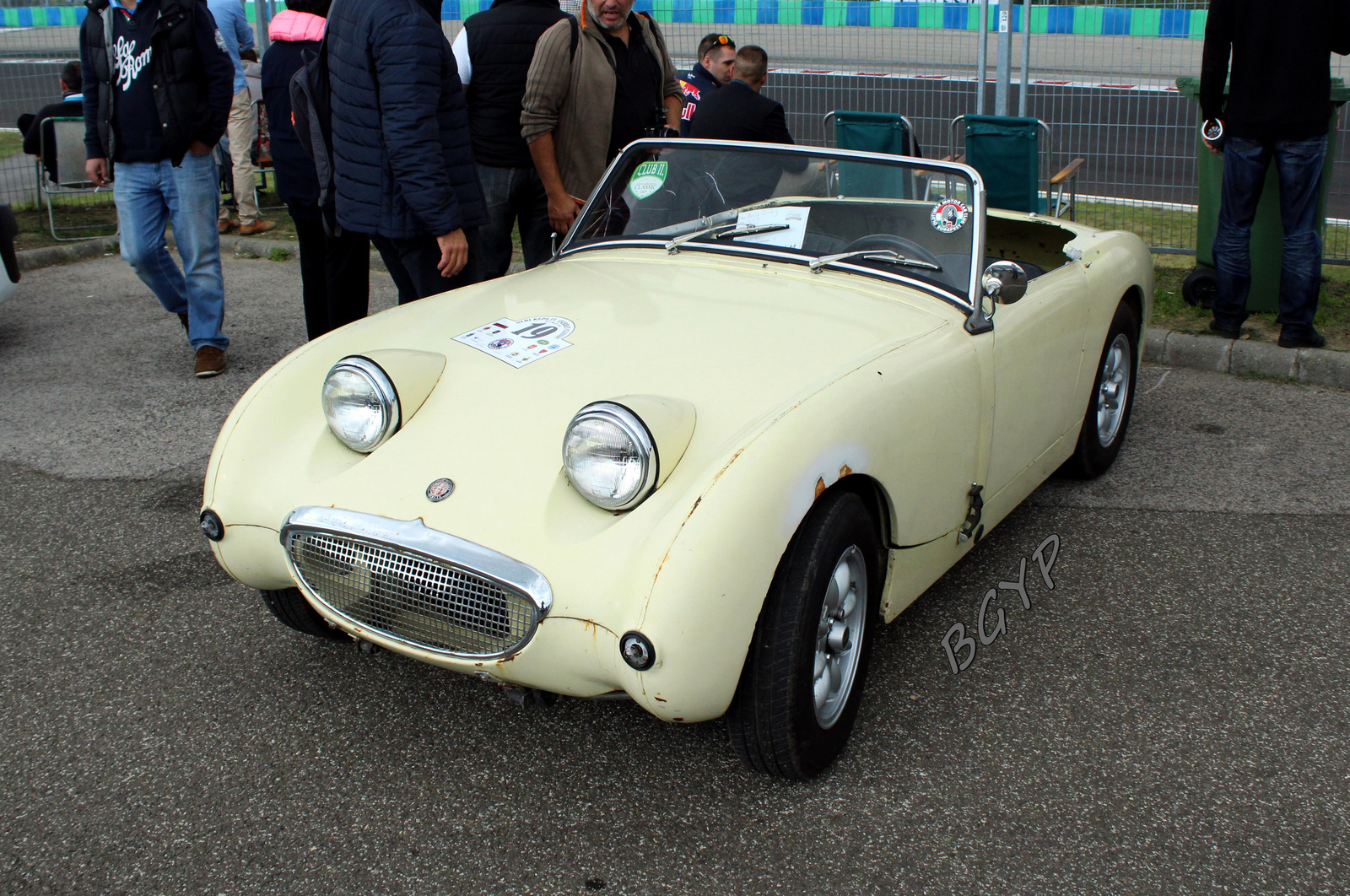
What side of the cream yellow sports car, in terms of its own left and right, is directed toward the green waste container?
back

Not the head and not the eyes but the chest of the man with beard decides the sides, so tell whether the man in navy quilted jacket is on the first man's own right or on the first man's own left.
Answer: on the first man's own right

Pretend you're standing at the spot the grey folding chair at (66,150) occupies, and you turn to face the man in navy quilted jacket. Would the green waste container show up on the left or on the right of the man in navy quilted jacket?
left

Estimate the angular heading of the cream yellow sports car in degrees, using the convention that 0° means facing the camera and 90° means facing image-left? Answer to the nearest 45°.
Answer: approximately 45°

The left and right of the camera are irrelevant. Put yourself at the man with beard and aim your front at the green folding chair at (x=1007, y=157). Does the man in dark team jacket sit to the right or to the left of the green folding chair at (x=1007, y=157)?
left

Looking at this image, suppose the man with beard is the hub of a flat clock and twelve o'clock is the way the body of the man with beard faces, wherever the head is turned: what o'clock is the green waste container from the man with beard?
The green waste container is roughly at 10 o'clock from the man with beard.

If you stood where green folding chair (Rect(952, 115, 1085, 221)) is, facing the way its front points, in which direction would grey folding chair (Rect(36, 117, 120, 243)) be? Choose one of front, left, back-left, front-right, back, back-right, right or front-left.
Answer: back-left

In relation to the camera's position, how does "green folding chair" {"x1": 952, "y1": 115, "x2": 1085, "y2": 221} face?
facing away from the viewer and to the right of the viewer

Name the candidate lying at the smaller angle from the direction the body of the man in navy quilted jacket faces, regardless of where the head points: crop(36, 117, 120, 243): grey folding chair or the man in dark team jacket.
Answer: the man in dark team jacket

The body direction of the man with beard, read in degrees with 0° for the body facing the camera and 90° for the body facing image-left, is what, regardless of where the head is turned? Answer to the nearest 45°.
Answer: approximately 315°
